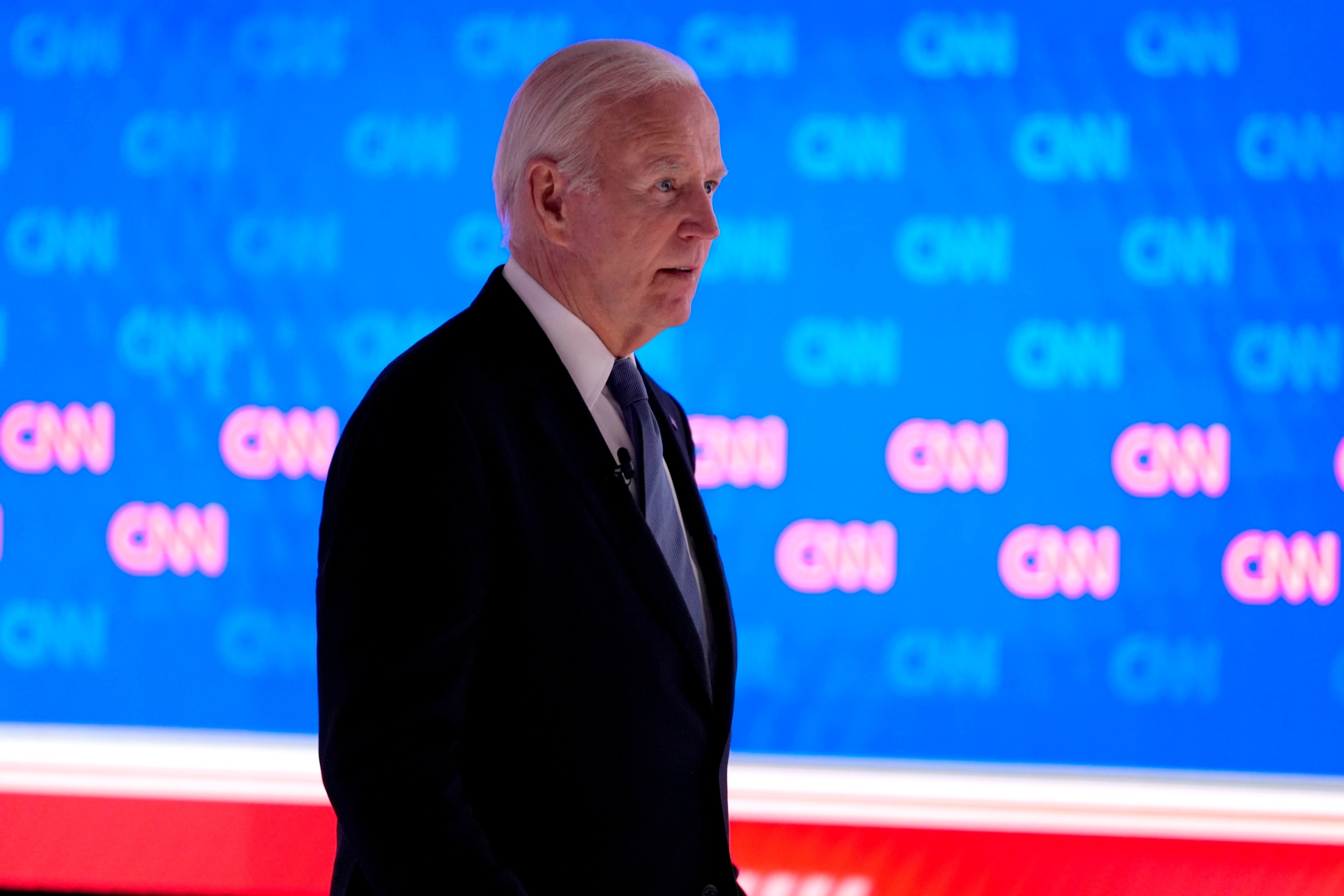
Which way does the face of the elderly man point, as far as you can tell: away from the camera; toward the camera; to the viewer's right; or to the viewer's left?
to the viewer's right

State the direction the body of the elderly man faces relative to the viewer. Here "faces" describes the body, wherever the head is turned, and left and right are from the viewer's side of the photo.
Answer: facing the viewer and to the right of the viewer
